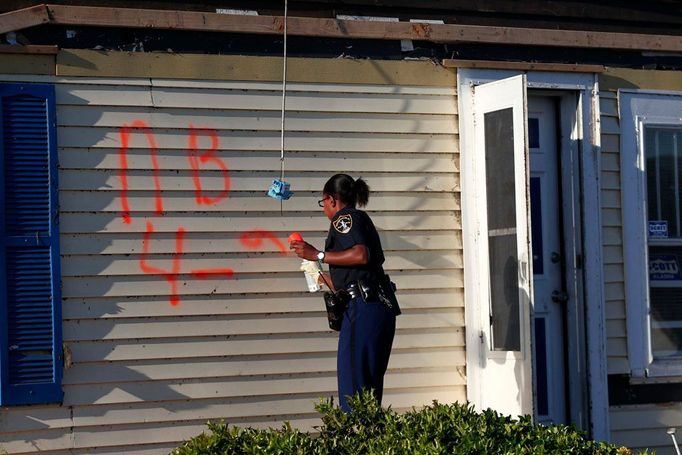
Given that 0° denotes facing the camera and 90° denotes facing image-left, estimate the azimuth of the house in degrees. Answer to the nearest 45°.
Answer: approximately 0°

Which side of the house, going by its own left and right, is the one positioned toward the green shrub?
front

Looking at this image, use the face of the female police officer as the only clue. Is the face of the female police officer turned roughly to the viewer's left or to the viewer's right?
to the viewer's left
